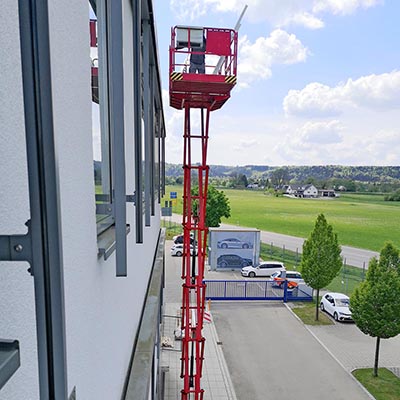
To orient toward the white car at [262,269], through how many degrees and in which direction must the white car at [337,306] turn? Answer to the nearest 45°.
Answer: approximately 180°

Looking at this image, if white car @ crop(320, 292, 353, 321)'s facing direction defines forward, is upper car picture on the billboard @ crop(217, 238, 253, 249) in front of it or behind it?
behind

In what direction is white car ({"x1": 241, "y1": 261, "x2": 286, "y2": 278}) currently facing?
to the viewer's left

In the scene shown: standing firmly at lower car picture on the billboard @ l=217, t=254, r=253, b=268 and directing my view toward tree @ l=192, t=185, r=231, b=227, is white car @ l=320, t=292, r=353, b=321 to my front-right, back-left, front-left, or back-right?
back-right

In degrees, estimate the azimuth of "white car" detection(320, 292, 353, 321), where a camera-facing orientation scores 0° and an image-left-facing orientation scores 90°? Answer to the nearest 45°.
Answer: approximately 315°

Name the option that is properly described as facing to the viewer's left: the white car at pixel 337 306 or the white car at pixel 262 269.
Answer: the white car at pixel 262 269

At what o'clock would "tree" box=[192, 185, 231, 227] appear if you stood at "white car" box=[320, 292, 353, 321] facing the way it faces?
The tree is roughly at 6 o'clock from the white car.
